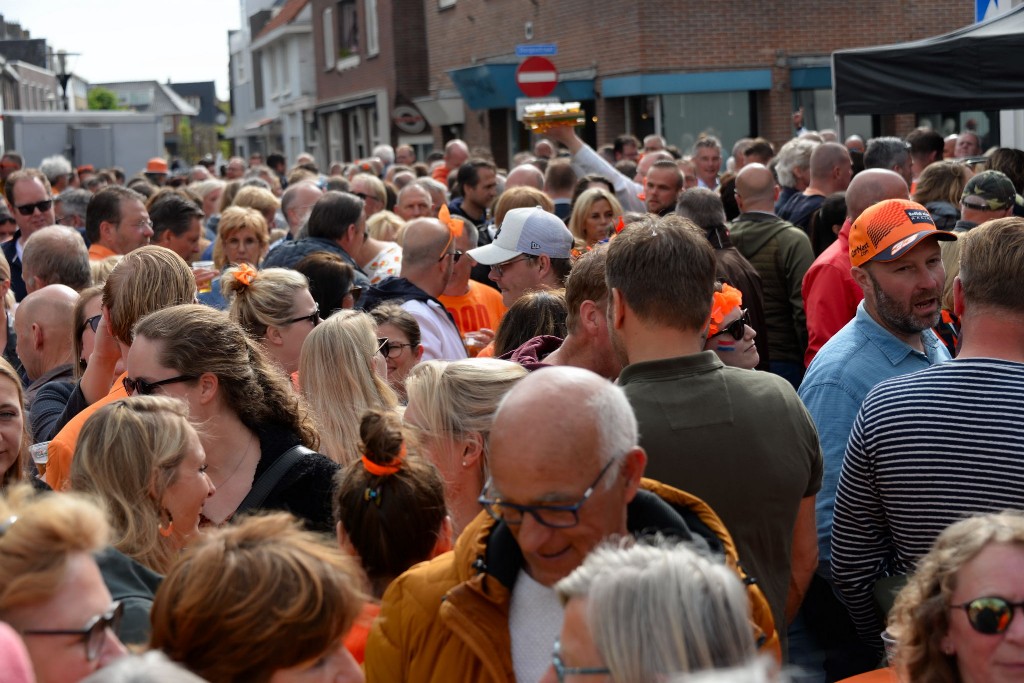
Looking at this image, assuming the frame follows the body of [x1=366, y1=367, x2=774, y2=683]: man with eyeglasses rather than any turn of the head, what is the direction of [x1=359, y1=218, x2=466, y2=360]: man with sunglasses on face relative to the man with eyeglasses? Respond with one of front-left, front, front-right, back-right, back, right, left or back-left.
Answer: back-right

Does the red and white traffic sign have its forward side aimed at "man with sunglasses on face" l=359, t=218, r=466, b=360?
yes

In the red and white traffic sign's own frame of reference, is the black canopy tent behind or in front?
in front

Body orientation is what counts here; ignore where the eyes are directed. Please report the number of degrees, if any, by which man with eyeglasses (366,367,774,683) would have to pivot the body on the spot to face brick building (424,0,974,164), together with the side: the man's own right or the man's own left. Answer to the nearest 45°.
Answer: approximately 135° to the man's own right

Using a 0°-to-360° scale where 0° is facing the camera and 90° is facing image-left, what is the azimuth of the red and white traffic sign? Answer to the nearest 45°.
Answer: approximately 0°
